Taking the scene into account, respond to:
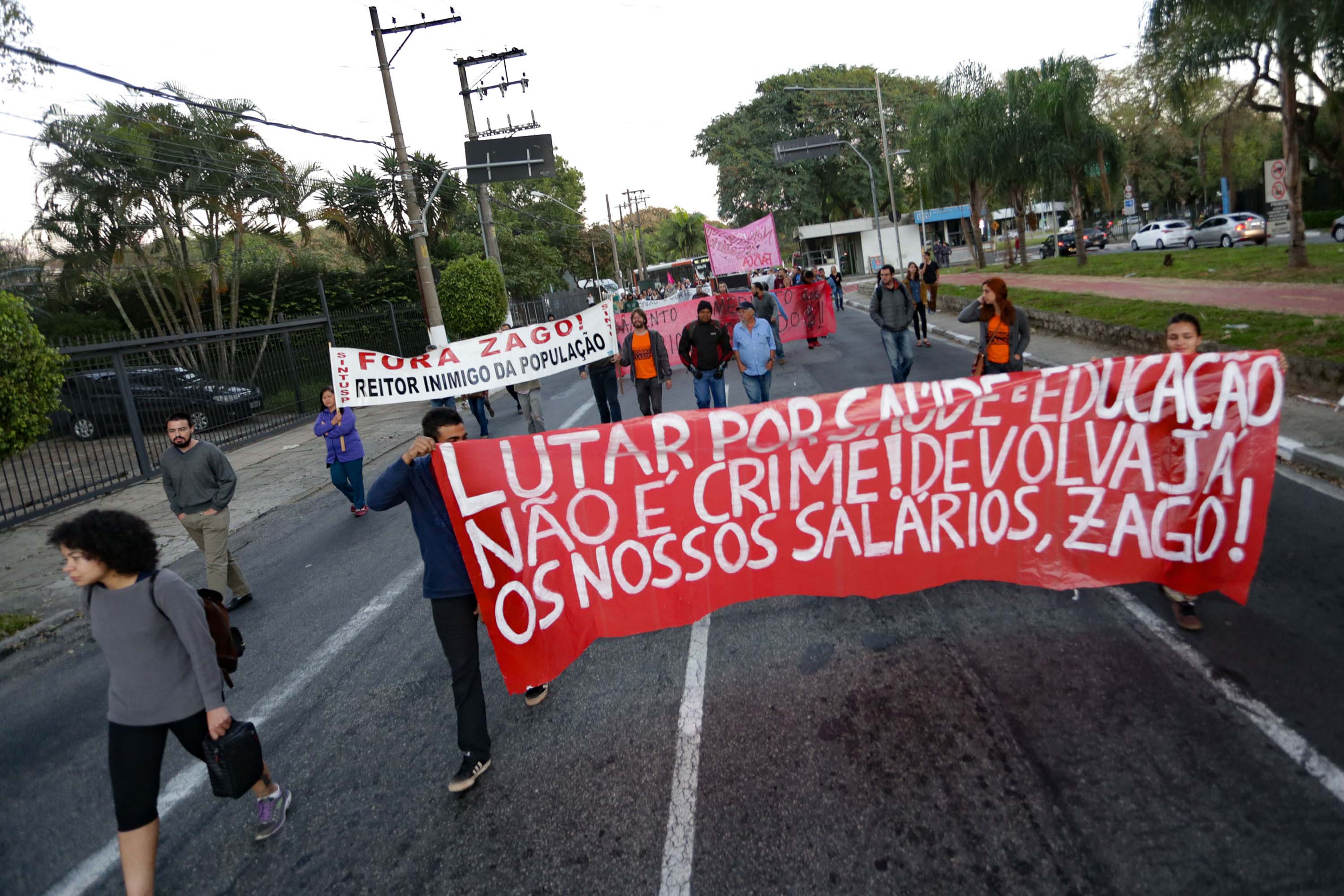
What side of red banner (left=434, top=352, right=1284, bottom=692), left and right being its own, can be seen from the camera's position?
front

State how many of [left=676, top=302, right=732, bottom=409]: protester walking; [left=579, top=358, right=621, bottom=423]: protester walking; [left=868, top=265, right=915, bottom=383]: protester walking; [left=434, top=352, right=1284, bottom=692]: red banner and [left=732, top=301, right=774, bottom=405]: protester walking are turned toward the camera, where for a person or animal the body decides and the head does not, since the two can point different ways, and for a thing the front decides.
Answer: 5

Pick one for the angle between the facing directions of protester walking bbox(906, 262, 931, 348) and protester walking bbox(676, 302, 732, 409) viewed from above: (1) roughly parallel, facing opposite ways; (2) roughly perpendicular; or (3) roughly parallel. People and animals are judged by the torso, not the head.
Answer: roughly parallel

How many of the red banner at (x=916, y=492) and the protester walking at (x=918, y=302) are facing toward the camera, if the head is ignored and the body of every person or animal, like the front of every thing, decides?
2

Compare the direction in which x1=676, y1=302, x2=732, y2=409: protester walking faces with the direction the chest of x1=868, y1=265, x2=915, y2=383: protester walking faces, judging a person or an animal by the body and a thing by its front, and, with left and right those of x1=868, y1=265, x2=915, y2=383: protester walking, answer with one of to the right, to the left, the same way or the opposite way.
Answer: the same way

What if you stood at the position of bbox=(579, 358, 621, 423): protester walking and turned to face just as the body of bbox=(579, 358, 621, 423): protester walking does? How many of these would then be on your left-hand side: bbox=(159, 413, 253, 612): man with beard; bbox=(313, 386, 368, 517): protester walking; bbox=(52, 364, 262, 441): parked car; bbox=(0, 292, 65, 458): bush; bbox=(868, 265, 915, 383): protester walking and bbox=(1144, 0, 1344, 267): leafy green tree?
2

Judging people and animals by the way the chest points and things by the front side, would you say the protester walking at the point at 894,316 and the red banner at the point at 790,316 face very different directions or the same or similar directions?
same or similar directions

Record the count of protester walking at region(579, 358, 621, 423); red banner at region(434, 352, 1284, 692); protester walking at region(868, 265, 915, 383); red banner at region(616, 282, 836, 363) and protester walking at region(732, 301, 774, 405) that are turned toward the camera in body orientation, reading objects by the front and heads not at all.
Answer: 5

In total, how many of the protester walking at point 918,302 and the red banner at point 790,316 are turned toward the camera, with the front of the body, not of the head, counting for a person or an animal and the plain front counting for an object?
2

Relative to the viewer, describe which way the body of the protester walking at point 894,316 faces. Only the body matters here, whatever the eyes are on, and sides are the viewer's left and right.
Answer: facing the viewer

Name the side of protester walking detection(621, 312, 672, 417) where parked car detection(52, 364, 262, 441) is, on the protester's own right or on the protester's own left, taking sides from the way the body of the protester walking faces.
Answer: on the protester's own right

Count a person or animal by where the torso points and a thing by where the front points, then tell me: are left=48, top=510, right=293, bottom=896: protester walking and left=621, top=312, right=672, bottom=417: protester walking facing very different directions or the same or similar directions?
same or similar directions

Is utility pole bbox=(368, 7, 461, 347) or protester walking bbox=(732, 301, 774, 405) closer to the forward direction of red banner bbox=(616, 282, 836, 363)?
the protester walking

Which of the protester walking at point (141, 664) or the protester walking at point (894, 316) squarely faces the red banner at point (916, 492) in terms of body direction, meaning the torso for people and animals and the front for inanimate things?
the protester walking at point (894, 316)

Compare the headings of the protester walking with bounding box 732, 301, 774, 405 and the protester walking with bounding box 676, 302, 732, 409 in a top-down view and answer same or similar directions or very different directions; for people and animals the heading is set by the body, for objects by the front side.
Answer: same or similar directions

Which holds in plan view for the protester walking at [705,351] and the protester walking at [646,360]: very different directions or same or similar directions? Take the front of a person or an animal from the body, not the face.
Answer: same or similar directions

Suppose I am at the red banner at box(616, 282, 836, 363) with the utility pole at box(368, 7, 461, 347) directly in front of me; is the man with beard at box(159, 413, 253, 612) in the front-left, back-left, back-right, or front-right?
front-left

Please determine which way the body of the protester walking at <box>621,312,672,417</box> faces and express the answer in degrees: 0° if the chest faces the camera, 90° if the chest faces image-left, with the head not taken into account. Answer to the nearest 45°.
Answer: approximately 0°

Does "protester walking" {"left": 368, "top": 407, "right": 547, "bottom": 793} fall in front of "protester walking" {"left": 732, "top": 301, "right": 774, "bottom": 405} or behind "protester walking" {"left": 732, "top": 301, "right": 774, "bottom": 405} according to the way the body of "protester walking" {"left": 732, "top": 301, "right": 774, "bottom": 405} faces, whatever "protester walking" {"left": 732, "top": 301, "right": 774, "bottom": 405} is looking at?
in front
